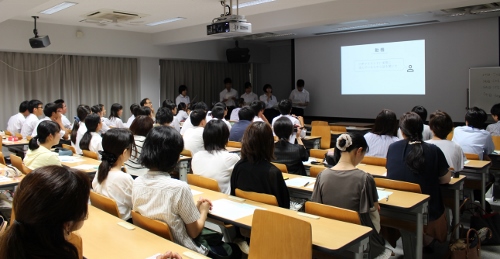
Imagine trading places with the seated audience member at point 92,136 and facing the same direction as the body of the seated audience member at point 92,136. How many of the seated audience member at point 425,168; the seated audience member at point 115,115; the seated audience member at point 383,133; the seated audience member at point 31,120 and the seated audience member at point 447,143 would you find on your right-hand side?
3

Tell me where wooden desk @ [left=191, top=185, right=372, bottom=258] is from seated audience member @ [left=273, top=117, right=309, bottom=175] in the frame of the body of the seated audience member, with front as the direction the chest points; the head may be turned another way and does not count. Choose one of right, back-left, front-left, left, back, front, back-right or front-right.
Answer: back

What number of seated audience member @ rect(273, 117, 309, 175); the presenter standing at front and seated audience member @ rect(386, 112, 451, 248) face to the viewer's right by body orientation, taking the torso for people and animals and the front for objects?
0

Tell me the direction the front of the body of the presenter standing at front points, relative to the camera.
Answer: toward the camera

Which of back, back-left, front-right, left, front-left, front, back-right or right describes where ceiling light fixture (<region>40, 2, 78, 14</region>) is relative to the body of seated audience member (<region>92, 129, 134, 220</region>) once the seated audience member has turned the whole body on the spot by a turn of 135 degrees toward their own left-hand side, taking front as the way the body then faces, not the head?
right

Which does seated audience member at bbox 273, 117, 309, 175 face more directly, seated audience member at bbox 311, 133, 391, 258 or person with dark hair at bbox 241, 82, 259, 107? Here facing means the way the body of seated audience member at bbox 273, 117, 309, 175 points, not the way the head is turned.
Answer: the person with dark hair

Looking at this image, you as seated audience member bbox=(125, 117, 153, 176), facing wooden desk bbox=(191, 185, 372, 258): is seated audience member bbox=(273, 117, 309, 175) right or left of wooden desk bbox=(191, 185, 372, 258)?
left

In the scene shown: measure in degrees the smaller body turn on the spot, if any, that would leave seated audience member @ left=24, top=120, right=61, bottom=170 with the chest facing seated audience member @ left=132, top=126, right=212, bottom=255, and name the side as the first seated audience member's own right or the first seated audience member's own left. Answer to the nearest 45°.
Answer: approximately 135° to the first seated audience member's own right

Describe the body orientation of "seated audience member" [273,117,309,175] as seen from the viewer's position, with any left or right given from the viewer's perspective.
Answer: facing away from the viewer

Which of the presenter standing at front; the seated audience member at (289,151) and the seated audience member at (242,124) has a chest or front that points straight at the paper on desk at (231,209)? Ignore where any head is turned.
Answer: the presenter standing at front

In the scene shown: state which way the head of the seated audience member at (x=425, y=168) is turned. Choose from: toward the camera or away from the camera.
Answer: away from the camera

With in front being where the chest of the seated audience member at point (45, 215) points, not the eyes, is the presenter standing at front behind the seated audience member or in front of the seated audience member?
in front

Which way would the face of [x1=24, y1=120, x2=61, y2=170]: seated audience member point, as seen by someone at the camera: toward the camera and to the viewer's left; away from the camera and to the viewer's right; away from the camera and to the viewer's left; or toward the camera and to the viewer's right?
away from the camera and to the viewer's right

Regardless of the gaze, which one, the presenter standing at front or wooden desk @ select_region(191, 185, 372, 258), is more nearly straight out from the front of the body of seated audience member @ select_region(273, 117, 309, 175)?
the presenter standing at front
